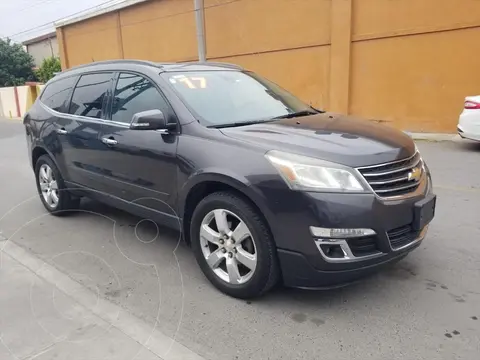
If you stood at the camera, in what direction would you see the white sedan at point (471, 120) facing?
facing away from the viewer and to the right of the viewer

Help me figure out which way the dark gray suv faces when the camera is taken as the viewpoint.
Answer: facing the viewer and to the right of the viewer

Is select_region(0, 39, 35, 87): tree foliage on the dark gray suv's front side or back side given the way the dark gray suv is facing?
on the back side

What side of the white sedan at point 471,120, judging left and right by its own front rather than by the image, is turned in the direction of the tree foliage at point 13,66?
back

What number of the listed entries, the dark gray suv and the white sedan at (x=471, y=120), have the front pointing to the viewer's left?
0

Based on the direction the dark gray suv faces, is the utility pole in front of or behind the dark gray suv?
behind

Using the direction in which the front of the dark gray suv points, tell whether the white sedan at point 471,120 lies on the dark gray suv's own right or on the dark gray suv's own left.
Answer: on the dark gray suv's own left

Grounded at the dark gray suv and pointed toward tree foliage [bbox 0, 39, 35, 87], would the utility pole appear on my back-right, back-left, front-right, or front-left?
front-right
